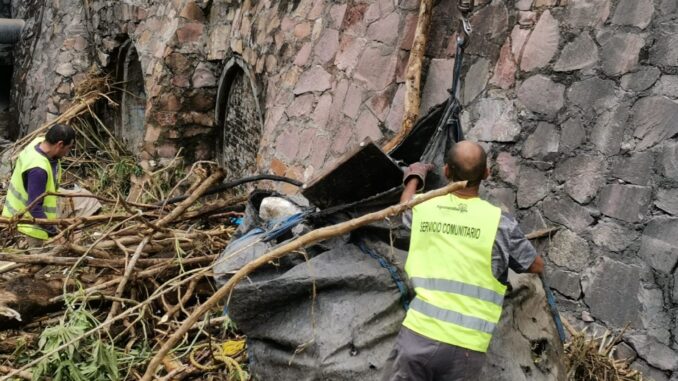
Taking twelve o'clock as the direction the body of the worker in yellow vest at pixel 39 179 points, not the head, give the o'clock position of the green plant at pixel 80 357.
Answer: The green plant is roughly at 3 o'clock from the worker in yellow vest.

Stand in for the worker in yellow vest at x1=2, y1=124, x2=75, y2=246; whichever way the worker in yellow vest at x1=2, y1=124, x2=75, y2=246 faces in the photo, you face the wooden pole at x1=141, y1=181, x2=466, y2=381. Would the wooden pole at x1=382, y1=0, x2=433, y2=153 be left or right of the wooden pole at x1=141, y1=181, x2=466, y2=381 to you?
left

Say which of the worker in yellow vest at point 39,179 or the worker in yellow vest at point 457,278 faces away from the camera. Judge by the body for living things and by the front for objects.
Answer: the worker in yellow vest at point 457,278

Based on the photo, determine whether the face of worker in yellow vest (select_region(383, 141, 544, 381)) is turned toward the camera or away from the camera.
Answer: away from the camera

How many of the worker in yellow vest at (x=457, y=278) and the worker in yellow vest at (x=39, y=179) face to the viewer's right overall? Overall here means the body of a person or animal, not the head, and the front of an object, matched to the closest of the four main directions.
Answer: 1

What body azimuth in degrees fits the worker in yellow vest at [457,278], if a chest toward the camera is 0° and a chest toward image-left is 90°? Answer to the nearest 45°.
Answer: approximately 180°

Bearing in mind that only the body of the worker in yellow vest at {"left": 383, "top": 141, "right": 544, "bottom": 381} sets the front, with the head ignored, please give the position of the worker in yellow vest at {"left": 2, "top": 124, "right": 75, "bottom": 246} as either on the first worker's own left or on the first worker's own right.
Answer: on the first worker's own left

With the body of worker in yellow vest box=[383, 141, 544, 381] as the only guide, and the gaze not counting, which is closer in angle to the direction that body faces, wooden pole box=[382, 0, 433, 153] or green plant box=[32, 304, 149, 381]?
the wooden pole

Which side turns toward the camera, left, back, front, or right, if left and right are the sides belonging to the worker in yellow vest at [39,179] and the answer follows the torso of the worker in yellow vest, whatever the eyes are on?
right

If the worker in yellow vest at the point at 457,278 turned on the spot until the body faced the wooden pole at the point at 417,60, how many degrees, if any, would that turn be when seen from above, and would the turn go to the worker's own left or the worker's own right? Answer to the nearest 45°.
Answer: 0° — they already face it

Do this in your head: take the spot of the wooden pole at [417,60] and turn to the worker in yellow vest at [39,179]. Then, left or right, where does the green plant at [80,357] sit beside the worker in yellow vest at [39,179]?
left
